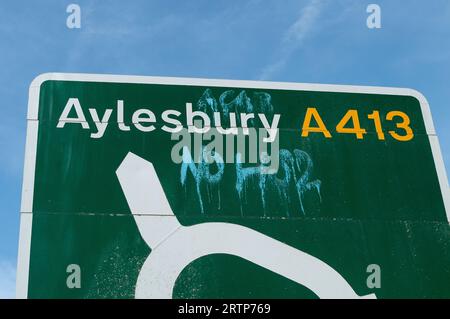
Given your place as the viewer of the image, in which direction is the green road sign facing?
facing the viewer
